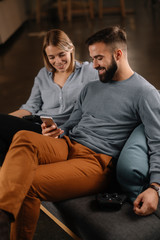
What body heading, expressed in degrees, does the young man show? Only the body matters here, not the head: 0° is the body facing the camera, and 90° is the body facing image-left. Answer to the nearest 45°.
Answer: approximately 45°

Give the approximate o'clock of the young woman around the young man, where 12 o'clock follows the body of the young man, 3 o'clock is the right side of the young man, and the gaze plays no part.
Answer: The young woman is roughly at 4 o'clock from the young man.

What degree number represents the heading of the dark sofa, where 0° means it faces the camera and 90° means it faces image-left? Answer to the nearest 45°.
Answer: approximately 45°

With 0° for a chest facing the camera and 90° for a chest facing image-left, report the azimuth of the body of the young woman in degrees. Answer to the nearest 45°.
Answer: approximately 45°

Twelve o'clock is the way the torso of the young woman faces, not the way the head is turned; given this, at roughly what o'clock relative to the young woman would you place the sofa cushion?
The sofa cushion is roughly at 10 o'clock from the young woman.

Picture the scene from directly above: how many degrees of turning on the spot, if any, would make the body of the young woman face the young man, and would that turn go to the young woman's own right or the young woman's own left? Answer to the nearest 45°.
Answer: approximately 45° to the young woman's own left
